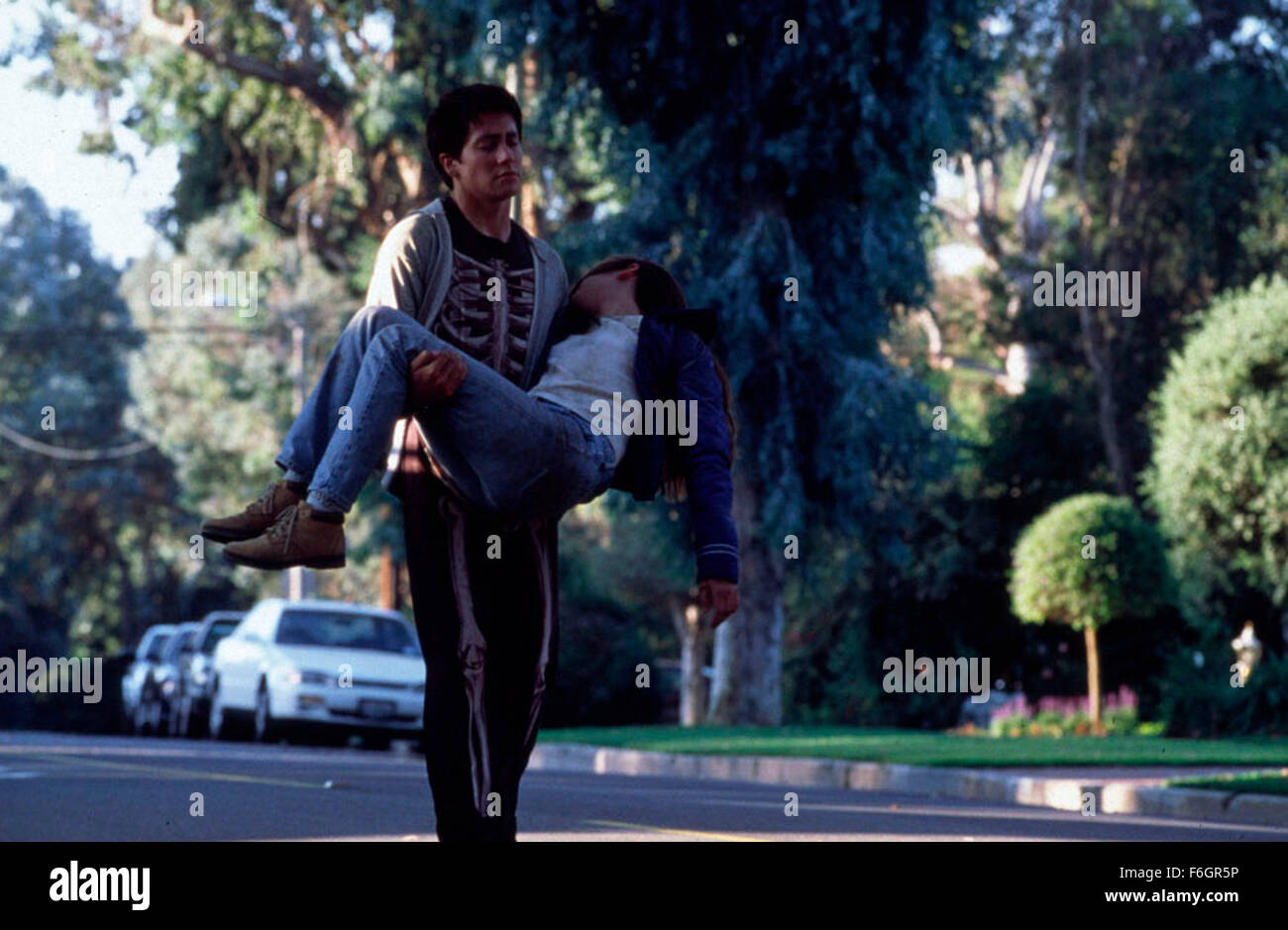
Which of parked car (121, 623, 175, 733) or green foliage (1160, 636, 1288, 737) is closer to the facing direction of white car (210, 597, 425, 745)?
the green foliage

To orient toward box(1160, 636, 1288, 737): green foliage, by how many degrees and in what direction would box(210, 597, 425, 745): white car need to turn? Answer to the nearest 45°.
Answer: approximately 45° to its left

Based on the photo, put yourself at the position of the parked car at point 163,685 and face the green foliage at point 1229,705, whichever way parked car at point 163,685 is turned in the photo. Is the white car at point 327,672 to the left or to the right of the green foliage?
right

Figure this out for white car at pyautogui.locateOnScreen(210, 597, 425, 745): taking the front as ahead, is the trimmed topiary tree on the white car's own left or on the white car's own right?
on the white car's own left

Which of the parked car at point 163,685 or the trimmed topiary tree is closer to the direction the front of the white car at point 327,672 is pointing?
the trimmed topiary tree

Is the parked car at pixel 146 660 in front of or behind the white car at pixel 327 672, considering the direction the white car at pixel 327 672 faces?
behind

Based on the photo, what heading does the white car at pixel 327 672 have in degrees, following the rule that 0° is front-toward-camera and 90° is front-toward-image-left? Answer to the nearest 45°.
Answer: approximately 315°

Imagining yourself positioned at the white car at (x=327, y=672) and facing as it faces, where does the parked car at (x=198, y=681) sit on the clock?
The parked car is roughly at 7 o'clock from the white car.

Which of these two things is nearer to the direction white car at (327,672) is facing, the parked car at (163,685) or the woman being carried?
the woman being carried
